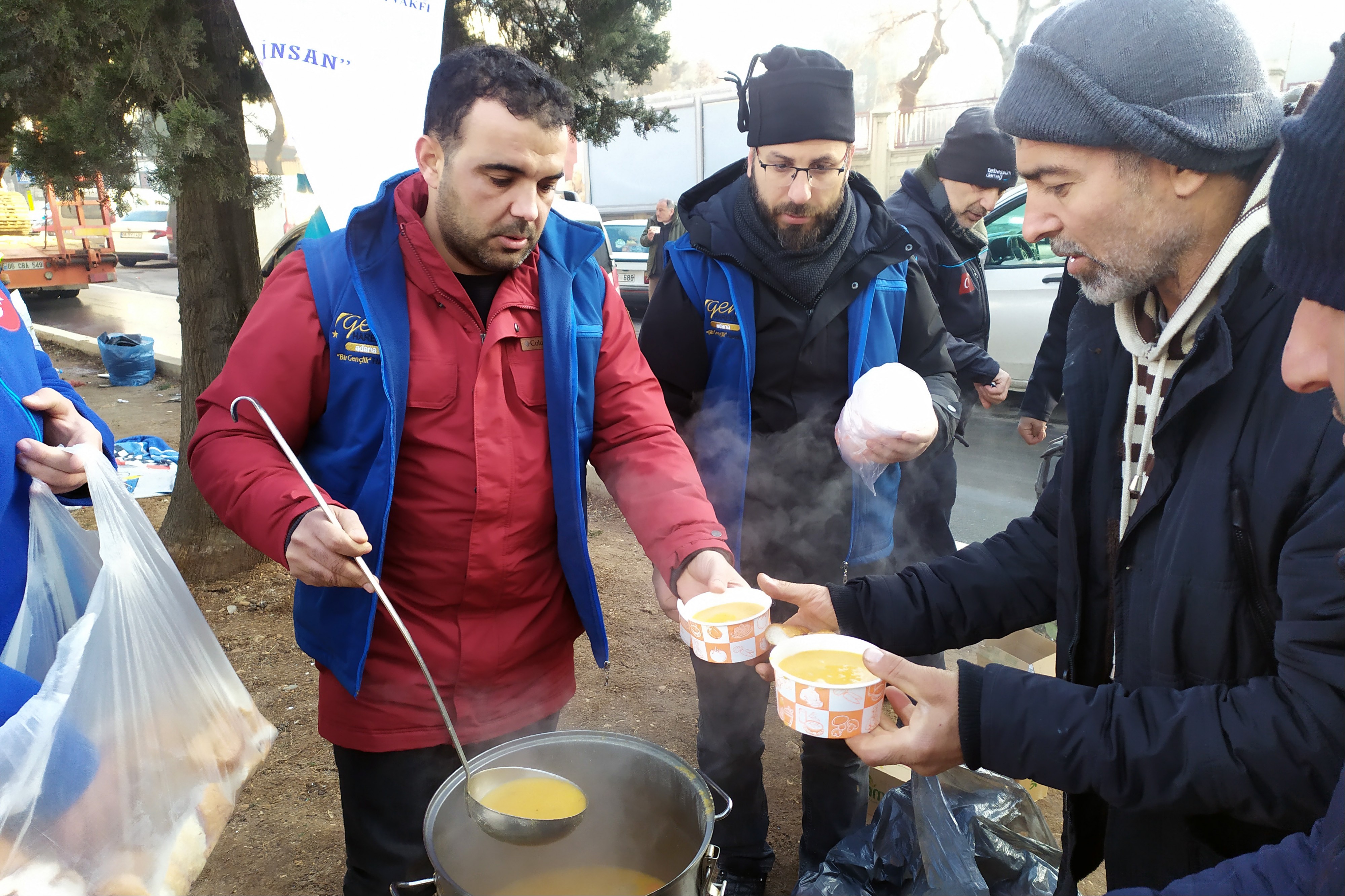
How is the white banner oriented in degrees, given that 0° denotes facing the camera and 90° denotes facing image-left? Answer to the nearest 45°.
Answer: approximately 0°

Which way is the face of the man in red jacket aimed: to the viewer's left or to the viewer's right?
to the viewer's right

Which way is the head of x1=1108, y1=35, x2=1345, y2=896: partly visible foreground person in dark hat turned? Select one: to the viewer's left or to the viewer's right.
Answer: to the viewer's left

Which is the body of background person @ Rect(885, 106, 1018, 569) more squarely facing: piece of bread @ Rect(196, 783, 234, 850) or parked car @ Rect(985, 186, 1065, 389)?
the piece of bread

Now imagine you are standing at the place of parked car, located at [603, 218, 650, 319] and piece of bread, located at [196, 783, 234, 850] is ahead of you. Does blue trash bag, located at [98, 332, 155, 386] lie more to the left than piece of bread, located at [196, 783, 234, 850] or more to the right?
right

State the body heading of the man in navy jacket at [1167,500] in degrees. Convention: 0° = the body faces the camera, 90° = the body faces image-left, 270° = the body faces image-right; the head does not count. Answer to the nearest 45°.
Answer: approximately 45°

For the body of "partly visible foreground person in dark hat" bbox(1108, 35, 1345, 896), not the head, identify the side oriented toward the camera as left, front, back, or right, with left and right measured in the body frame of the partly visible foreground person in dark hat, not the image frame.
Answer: left

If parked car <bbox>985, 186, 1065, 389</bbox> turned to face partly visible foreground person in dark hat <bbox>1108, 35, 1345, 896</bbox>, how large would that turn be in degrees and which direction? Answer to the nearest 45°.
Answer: approximately 90° to its left
